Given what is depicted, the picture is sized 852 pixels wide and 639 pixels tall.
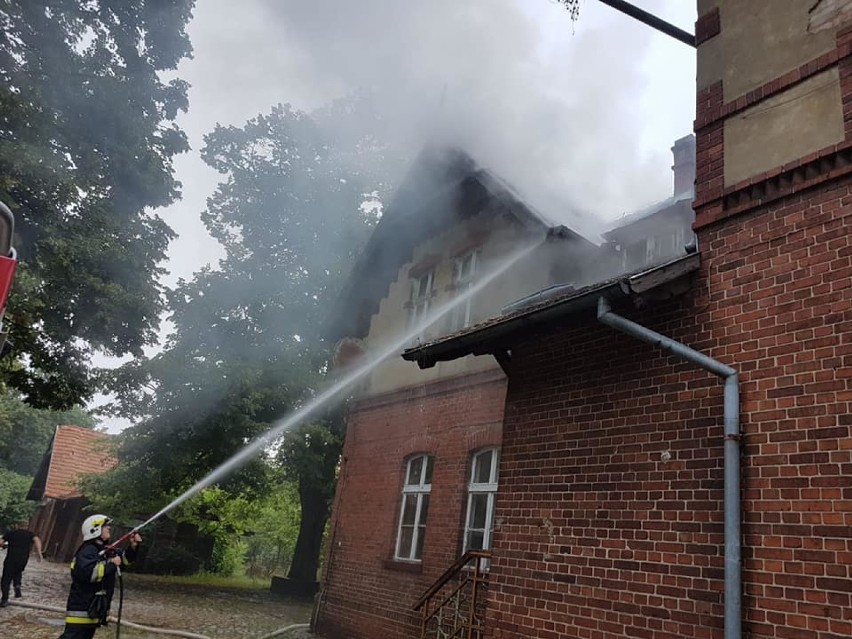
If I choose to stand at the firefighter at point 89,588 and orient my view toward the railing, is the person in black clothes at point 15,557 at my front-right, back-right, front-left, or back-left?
back-left
